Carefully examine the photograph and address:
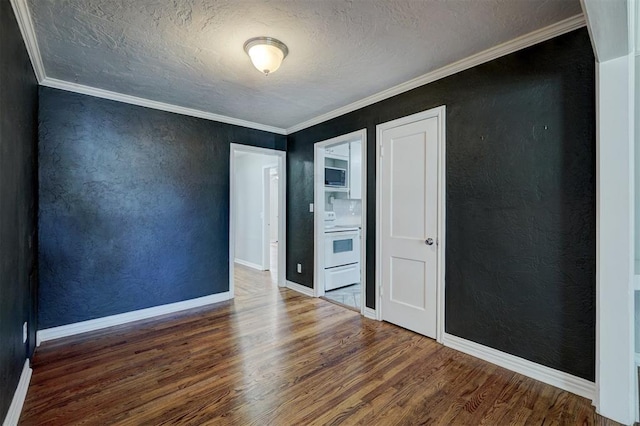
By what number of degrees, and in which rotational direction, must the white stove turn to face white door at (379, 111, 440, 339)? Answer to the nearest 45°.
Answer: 0° — it already faces it
